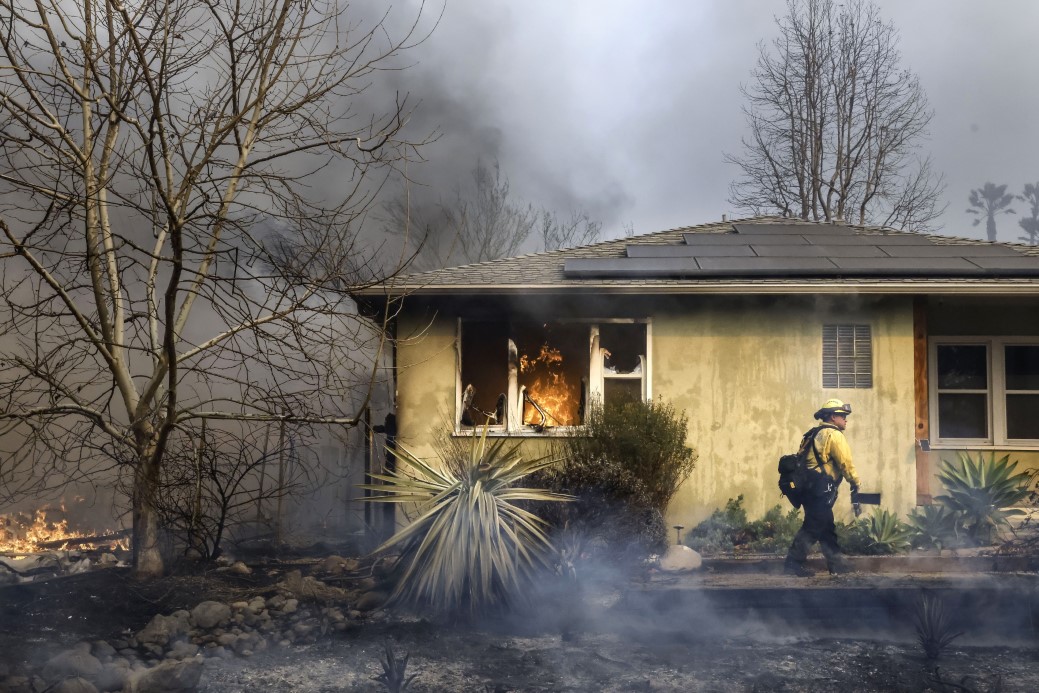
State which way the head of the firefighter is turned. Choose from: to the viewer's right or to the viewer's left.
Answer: to the viewer's right

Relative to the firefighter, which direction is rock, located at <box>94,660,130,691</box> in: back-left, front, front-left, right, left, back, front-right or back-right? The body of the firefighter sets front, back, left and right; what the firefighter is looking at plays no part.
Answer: back-right

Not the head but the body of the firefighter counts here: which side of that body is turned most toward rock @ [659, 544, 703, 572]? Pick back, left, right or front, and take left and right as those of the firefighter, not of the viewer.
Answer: back

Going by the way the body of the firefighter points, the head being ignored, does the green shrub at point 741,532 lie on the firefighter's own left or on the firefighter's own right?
on the firefighter's own left

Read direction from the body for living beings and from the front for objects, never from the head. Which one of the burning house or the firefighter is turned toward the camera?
the burning house

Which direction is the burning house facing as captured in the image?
toward the camera

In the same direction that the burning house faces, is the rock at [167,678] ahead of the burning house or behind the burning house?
ahead

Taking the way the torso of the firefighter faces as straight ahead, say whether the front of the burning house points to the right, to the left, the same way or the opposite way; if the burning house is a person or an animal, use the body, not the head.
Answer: to the right

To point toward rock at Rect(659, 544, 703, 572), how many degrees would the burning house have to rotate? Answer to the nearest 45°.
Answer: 0° — it already faces it

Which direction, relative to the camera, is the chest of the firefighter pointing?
to the viewer's right

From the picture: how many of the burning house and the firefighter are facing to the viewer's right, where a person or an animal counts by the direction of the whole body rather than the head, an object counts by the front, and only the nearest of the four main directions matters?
1
